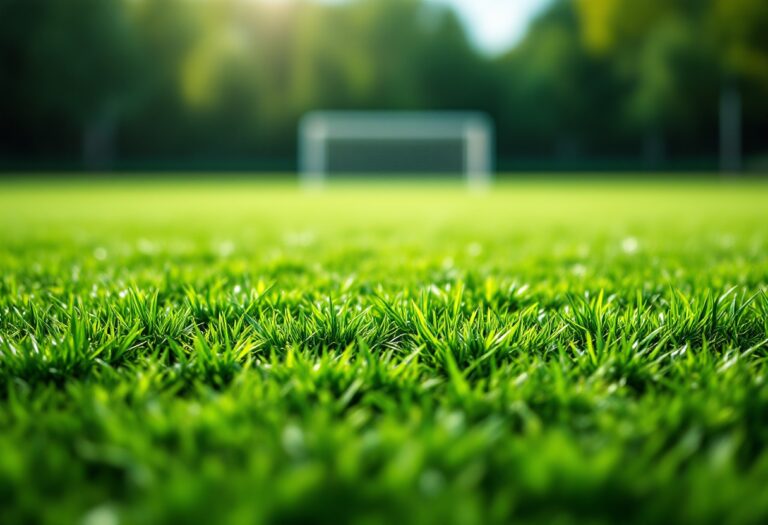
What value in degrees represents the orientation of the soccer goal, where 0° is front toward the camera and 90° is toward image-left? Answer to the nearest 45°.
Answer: approximately 0°

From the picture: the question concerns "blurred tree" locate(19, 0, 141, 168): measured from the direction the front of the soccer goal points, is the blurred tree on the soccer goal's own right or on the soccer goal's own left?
on the soccer goal's own right

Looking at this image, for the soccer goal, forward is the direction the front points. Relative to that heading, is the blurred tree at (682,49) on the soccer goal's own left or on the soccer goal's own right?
on the soccer goal's own left

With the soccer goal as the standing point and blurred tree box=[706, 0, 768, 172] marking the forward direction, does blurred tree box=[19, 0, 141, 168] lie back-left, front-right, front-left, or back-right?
back-left
